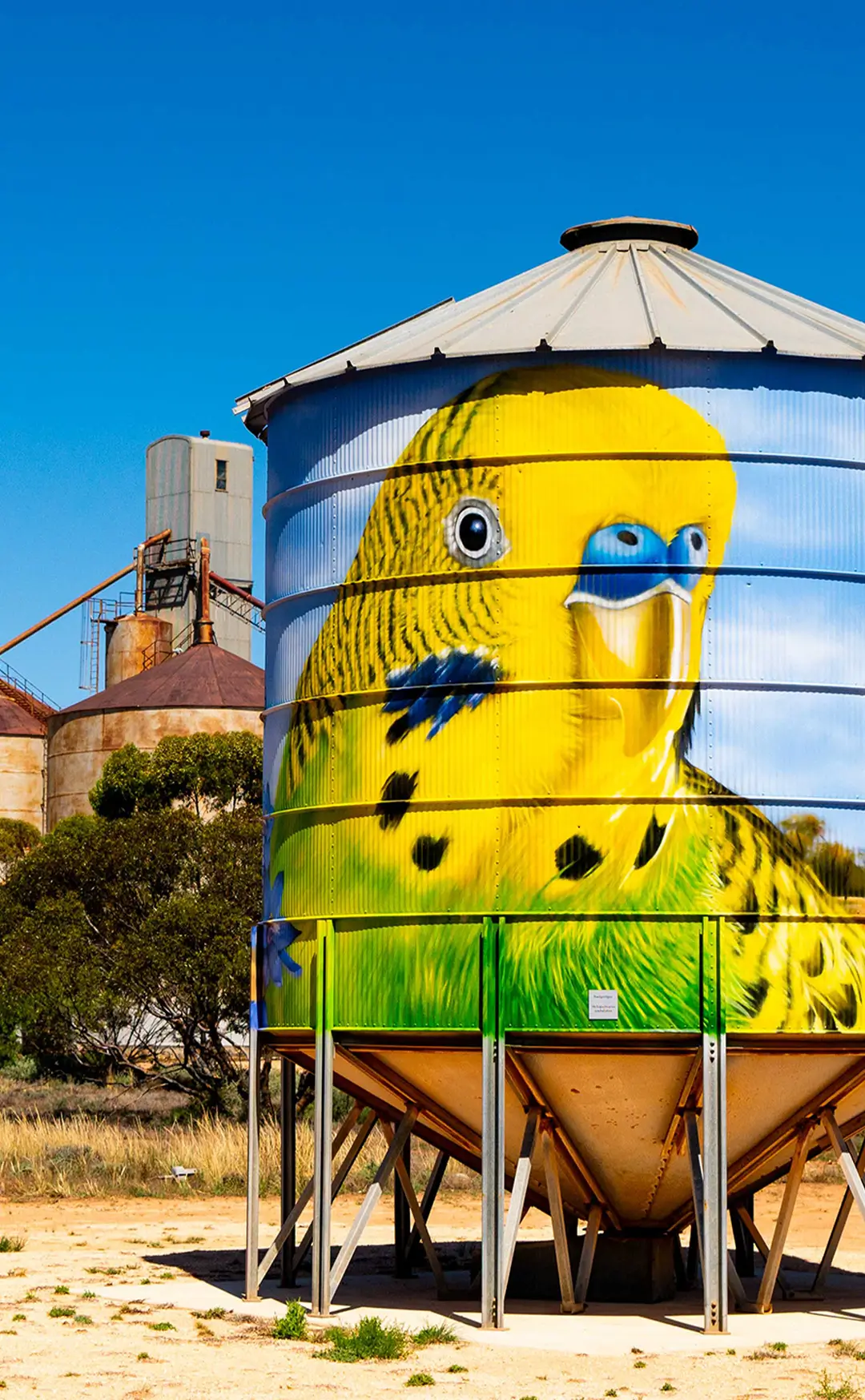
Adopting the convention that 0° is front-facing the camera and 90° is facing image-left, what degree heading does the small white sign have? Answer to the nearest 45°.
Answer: approximately 0°

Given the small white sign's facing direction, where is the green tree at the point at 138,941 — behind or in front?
behind

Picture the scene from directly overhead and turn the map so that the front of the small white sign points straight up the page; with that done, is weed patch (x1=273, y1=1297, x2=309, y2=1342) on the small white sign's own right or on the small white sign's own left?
on the small white sign's own right
